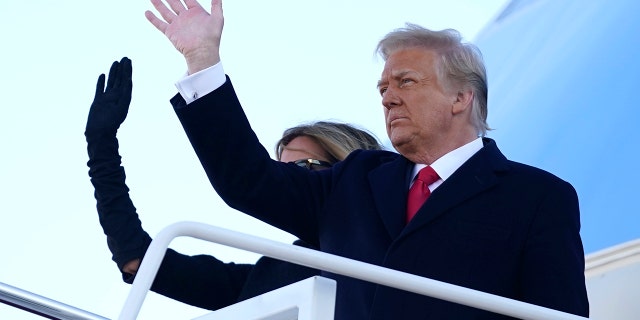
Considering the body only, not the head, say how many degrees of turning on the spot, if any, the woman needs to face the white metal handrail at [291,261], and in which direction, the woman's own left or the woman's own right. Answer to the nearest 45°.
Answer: approximately 45° to the woman's own left

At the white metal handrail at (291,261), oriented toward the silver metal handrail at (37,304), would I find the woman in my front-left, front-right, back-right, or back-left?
front-right

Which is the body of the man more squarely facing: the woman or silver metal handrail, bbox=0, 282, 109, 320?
the silver metal handrail

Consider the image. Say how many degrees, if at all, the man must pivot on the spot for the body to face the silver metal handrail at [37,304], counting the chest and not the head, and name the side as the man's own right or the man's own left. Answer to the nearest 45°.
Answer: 0° — they already face it

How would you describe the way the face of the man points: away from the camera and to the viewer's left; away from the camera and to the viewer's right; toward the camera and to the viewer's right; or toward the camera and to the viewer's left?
toward the camera and to the viewer's left

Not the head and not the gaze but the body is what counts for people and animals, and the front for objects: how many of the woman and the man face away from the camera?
0

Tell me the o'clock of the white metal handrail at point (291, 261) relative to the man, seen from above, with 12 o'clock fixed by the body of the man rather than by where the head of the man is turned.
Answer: The white metal handrail is roughly at 11 o'clock from the man.

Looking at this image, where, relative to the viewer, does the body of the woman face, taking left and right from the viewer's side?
facing the viewer and to the left of the viewer

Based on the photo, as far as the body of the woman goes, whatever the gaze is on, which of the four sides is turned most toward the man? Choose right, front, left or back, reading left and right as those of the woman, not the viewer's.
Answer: left
